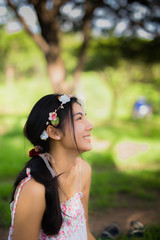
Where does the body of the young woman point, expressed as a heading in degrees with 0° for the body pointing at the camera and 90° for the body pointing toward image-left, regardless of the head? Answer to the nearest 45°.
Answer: approximately 315°

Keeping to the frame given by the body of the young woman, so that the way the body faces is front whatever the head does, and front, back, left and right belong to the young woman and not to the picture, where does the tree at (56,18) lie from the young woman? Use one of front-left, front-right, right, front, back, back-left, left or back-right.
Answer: back-left
